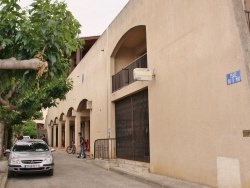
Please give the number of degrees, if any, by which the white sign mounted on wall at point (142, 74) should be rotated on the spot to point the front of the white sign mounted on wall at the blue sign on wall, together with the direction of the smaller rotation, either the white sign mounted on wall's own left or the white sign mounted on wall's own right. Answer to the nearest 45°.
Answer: approximately 45° to the white sign mounted on wall's own left

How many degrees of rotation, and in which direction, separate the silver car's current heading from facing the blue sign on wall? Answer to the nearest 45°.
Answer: approximately 45° to its left

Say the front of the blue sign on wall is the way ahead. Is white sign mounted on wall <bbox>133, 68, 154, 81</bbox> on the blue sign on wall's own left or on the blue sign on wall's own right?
on the blue sign on wall's own right

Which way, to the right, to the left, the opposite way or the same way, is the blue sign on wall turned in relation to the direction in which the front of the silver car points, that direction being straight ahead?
to the right

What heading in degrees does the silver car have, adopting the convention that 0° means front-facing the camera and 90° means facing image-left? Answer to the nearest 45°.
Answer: approximately 0°

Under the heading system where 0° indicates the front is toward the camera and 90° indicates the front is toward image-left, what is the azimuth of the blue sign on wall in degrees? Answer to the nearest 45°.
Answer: approximately 45°

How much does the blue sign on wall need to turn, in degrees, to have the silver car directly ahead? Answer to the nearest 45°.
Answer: approximately 45° to its right
